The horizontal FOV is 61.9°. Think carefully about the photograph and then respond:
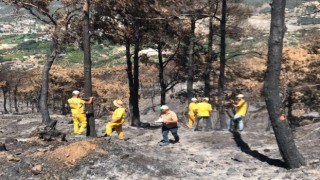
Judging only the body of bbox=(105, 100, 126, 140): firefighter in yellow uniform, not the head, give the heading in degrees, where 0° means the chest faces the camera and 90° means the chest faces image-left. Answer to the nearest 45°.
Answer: approximately 90°

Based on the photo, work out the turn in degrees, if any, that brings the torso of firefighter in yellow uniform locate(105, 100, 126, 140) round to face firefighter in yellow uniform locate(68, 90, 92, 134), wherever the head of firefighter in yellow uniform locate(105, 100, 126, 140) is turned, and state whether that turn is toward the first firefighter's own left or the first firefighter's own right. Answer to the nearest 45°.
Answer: approximately 45° to the first firefighter's own right

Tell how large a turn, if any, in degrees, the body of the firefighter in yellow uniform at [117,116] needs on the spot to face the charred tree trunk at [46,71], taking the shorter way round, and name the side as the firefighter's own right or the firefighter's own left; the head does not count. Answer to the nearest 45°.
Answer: approximately 45° to the firefighter's own right

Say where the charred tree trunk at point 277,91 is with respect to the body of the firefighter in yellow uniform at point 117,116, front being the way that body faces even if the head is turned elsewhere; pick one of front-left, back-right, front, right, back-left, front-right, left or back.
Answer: back-left

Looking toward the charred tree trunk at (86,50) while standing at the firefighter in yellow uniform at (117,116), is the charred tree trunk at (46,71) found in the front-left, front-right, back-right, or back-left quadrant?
front-right
